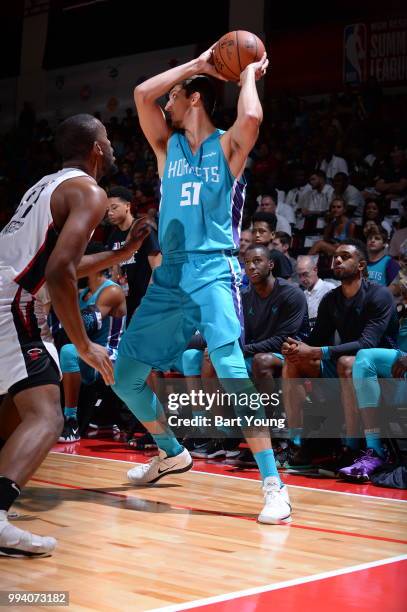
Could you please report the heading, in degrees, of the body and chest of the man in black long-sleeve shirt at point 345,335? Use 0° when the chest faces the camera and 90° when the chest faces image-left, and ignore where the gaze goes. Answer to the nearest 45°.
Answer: approximately 45°

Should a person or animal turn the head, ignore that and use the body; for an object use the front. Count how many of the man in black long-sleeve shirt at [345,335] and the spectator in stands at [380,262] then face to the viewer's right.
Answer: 0

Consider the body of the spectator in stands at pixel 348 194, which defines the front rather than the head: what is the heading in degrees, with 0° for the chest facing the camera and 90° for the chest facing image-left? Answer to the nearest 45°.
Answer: approximately 45°

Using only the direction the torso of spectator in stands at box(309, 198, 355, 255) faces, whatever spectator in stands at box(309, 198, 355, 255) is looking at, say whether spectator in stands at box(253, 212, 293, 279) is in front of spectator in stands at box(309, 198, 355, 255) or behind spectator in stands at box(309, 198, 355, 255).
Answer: in front

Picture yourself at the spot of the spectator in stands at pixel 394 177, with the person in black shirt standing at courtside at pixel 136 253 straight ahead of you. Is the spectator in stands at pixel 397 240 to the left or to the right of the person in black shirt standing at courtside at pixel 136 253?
left

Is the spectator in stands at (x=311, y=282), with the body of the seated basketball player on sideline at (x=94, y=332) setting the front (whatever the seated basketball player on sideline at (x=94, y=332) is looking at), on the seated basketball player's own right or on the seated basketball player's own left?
on the seated basketball player's own left

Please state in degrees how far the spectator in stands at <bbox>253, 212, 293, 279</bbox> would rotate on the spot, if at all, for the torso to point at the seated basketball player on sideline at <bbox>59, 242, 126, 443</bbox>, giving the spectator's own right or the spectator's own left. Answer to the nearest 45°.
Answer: approximately 45° to the spectator's own right

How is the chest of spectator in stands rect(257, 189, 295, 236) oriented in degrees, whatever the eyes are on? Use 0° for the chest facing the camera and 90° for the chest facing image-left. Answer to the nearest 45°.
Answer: approximately 45°

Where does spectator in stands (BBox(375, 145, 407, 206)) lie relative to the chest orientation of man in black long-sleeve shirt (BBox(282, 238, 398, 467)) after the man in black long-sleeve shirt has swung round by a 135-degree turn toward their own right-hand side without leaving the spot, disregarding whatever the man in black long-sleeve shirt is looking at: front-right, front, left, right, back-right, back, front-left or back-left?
front

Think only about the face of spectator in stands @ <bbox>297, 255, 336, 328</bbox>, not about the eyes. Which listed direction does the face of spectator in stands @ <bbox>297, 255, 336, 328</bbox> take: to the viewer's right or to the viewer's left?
to the viewer's left

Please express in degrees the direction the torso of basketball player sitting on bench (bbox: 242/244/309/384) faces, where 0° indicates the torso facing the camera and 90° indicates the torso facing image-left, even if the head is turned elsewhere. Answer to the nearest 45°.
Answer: approximately 45°

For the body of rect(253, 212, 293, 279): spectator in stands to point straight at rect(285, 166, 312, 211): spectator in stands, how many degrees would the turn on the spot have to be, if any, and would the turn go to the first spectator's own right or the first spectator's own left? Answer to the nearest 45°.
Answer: approximately 135° to the first spectator's own right

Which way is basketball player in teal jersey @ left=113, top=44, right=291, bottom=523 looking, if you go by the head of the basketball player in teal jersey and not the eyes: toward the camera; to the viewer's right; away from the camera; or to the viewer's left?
to the viewer's left
